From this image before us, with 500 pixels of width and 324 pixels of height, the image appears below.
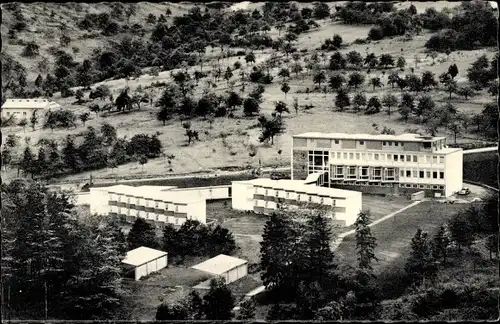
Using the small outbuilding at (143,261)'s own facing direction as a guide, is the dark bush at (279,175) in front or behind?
behind

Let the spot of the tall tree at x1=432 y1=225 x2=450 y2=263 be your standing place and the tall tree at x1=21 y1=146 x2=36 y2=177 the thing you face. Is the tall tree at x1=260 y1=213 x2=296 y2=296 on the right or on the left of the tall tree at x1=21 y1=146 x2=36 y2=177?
left

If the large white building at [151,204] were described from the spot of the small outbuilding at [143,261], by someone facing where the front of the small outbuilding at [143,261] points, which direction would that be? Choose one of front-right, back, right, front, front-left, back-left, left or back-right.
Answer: back-right

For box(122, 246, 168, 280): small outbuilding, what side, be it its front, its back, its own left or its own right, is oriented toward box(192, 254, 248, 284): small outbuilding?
left

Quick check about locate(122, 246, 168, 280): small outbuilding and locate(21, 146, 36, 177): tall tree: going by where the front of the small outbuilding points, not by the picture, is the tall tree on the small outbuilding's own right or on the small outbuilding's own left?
on the small outbuilding's own right
